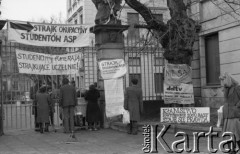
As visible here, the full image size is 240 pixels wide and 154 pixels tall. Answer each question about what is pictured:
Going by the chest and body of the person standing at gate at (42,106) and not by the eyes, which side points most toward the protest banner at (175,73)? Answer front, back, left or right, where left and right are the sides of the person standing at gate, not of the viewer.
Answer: right

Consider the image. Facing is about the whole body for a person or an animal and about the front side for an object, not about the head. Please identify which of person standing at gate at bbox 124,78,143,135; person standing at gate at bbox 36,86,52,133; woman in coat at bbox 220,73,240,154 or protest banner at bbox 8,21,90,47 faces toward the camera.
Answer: the protest banner

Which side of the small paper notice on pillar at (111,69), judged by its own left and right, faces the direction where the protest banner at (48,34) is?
right

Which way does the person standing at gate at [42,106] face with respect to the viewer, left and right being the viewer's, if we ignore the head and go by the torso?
facing away from the viewer

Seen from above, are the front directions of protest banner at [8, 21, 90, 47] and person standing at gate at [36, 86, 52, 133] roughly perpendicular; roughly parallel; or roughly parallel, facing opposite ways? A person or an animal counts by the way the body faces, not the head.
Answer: roughly parallel, facing opposite ways

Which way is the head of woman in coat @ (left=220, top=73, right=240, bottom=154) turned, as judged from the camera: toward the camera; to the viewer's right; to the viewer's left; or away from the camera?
to the viewer's left

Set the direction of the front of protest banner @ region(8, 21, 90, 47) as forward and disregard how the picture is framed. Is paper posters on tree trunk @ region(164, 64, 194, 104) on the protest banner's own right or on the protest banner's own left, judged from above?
on the protest banner's own left

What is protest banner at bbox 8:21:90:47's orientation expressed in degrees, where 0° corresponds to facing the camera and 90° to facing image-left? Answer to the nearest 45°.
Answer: approximately 0°

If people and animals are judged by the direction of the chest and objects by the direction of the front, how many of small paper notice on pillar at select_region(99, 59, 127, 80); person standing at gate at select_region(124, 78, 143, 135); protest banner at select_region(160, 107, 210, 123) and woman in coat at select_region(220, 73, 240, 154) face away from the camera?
1

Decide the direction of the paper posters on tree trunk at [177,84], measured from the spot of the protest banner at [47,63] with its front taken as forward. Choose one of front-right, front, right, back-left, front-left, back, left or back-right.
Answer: left

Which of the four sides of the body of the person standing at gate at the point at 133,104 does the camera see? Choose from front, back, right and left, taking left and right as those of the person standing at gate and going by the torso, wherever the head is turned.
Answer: back

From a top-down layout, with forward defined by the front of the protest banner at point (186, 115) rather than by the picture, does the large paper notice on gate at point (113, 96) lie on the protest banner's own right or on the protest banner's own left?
on the protest banner's own right

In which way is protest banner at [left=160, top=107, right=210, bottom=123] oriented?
toward the camera

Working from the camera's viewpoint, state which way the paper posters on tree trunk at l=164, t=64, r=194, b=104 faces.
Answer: facing the viewer

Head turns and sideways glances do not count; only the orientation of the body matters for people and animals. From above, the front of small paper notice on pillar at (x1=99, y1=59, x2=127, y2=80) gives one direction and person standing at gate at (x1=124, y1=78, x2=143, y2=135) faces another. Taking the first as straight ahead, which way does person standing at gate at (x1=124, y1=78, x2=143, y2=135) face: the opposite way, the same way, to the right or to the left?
the opposite way

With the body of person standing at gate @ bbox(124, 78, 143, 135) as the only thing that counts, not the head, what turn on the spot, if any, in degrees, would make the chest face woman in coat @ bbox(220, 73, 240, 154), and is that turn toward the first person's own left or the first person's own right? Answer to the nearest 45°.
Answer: approximately 135° to the first person's own right

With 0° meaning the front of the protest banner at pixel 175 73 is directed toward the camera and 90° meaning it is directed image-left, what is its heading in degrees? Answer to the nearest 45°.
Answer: approximately 0°

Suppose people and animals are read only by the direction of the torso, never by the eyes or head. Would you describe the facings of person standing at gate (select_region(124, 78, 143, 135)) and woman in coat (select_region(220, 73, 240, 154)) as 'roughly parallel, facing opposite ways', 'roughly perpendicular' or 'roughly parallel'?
roughly perpendicular

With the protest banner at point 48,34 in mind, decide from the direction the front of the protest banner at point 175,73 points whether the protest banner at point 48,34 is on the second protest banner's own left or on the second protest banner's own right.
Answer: on the second protest banner's own right

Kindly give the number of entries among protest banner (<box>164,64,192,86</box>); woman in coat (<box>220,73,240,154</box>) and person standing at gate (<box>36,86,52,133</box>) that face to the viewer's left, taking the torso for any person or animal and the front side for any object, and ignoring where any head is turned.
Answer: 1
